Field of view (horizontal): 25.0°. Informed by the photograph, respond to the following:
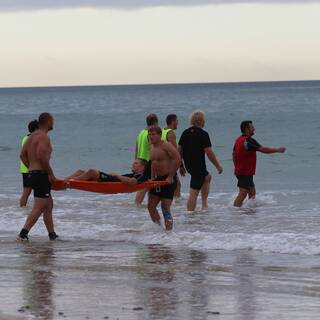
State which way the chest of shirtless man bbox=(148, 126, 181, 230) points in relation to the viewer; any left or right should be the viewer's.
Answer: facing the viewer and to the left of the viewer

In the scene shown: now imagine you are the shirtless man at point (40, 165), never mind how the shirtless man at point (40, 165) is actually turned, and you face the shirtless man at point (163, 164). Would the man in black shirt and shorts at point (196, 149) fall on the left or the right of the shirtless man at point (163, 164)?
left

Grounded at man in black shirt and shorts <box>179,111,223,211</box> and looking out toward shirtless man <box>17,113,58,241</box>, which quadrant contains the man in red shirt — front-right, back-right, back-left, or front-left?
back-left

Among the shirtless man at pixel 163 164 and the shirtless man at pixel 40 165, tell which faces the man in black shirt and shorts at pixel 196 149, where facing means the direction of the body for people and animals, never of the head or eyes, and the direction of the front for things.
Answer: the shirtless man at pixel 40 165

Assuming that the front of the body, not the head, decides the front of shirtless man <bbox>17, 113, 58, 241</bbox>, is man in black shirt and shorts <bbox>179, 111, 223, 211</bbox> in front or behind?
in front
